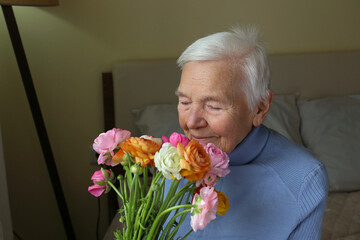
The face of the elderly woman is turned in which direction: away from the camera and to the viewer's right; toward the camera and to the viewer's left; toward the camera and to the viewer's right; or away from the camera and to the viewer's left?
toward the camera and to the viewer's left

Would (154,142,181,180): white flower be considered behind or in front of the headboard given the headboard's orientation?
in front

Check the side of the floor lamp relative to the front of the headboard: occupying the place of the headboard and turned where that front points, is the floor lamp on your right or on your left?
on your right

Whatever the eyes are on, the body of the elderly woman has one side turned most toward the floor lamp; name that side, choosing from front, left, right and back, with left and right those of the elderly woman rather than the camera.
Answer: right

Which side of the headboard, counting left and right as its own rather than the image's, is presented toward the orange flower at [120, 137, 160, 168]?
front

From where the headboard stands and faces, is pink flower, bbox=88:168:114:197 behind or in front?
in front

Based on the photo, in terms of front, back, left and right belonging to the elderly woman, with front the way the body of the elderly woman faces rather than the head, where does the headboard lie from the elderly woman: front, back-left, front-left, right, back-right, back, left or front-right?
back-right

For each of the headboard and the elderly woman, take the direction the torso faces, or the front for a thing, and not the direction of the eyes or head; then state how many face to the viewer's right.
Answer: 0
